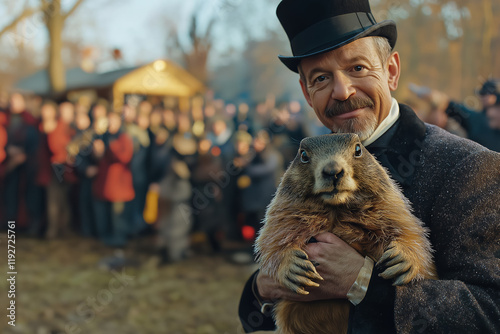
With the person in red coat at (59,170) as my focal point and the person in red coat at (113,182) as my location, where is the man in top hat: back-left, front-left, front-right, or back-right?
back-left

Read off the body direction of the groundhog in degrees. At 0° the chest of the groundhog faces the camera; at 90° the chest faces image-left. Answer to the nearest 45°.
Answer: approximately 0°

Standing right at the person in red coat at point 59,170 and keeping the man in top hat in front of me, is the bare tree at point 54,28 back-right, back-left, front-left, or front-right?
back-left

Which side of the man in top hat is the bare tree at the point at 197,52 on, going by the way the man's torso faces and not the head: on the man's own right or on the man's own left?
on the man's own right

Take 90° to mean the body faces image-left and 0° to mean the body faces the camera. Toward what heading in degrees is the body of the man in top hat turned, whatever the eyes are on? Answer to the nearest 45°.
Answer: approximately 45°

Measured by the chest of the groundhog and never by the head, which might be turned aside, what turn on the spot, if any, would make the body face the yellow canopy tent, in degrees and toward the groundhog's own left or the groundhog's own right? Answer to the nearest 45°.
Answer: approximately 180°

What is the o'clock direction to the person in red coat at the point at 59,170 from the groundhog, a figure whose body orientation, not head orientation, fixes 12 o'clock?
The person in red coat is roughly at 5 o'clock from the groundhog.

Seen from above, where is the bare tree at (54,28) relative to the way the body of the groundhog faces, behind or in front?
behind
